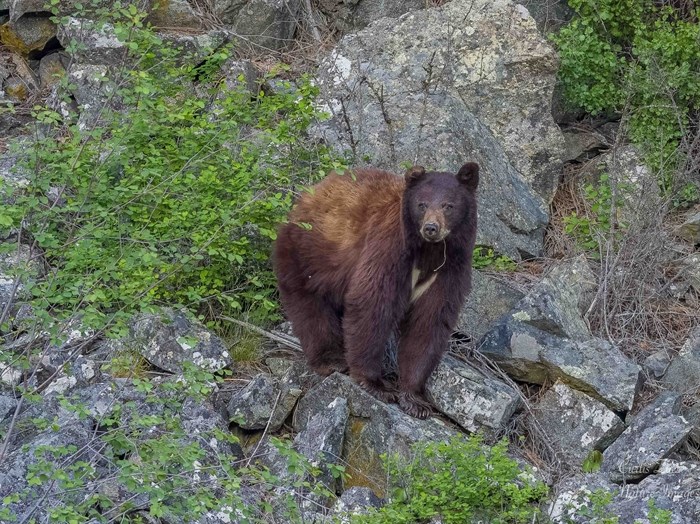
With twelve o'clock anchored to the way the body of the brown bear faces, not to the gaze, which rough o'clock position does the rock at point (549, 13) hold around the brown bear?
The rock is roughly at 8 o'clock from the brown bear.

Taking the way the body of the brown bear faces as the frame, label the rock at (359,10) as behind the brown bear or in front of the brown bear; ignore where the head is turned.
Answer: behind

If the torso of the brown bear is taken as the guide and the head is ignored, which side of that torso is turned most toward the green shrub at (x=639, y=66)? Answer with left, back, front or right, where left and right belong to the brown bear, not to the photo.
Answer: left

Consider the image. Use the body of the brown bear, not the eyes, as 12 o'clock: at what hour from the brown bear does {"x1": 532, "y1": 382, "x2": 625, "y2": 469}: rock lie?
The rock is roughly at 11 o'clock from the brown bear.

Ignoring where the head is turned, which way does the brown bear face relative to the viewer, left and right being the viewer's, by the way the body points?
facing the viewer and to the right of the viewer

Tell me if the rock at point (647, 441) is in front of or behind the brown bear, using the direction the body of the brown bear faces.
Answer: in front

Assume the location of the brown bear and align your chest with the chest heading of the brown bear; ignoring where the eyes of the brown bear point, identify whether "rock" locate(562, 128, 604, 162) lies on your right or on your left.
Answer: on your left

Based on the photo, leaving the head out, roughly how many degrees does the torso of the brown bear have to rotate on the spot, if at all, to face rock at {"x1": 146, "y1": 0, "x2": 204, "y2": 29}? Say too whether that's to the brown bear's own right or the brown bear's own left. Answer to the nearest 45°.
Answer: approximately 180°

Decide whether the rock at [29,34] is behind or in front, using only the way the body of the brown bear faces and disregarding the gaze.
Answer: behind

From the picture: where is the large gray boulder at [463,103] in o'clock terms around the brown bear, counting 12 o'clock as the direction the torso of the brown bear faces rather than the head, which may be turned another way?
The large gray boulder is roughly at 8 o'clock from the brown bear.

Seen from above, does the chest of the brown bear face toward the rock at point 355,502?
no

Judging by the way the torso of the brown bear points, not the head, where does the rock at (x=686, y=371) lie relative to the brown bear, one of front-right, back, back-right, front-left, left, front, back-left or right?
front-left

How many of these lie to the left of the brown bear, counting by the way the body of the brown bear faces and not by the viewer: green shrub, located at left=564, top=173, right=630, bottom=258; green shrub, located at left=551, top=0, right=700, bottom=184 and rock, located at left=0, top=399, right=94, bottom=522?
2

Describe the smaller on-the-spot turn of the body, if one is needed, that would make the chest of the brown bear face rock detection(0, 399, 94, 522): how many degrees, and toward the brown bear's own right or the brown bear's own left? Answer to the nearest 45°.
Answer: approximately 90° to the brown bear's own right

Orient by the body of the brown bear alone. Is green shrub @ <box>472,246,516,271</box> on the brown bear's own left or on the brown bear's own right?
on the brown bear's own left

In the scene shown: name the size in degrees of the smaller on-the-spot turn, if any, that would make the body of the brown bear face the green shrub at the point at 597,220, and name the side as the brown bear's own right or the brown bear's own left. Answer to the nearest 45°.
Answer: approximately 90° to the brown bear's own left

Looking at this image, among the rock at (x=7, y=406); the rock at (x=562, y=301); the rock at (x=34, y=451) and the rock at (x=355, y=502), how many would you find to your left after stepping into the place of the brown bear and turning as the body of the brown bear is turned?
1

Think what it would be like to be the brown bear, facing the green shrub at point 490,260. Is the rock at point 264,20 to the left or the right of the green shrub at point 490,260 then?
left
